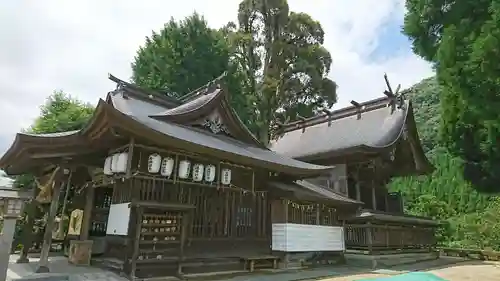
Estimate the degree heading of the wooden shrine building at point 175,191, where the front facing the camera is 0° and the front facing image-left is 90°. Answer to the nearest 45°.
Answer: approximately 45°

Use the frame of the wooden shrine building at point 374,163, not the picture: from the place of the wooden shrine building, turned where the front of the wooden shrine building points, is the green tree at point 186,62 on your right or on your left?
on your right

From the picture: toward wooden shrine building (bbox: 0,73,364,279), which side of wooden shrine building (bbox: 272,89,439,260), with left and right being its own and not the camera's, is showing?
front

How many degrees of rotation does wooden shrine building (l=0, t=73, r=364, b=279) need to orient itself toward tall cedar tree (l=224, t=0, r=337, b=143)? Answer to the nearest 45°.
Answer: approximately 135° to its right

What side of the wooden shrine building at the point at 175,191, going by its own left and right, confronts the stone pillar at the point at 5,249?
front

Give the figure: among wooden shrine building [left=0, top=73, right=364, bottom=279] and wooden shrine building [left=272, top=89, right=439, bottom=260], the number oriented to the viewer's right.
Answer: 0

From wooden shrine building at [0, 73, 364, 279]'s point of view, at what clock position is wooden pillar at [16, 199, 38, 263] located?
The wooden pillar is roughly at 2 o'clock from the wooden shrine building.

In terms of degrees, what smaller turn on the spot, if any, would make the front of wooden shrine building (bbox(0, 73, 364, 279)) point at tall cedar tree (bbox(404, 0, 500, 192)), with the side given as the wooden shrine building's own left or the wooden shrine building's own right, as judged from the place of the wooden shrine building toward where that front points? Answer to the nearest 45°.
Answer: approximately 135° to the wooden shrine building's own left

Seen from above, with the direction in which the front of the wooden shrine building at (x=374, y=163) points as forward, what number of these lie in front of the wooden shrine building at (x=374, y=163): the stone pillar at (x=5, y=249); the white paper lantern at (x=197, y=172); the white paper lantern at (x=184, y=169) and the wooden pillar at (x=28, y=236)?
4

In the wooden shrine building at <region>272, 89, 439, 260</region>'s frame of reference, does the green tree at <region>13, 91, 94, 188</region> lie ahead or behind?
ahead

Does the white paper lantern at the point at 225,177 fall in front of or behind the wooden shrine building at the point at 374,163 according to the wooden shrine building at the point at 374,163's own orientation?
in front

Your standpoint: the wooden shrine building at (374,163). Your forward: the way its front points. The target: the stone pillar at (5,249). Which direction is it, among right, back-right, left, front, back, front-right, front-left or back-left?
front

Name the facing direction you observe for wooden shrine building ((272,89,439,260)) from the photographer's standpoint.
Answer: facing the viewer and to the left of the viewer
